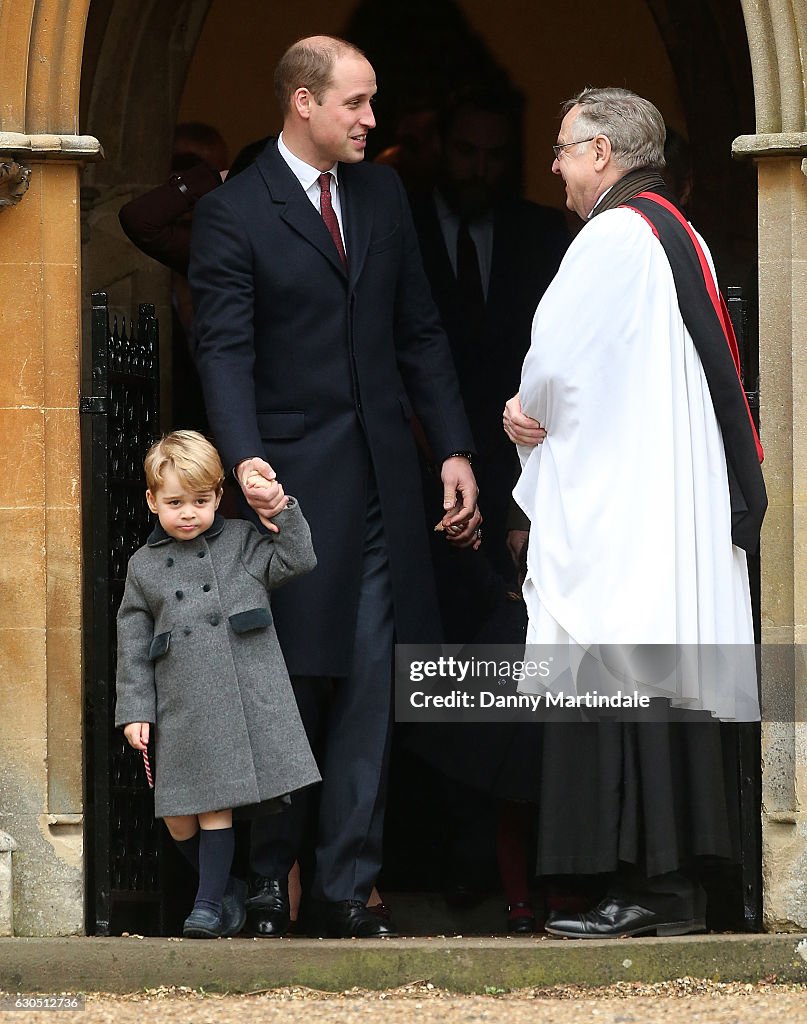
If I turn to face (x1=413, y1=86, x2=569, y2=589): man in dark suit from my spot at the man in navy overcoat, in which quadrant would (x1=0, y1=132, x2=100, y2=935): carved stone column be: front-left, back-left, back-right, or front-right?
back-left

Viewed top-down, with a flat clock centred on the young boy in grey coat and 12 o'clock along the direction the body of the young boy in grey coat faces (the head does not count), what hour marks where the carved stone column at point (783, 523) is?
The carved stone column is roughly at 9 o'clock from the young boy in grey coat.

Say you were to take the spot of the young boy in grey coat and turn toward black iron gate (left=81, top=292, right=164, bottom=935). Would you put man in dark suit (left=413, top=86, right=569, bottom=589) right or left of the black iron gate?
right

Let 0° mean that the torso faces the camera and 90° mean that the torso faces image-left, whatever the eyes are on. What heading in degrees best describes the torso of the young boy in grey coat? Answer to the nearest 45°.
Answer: approximately 0°

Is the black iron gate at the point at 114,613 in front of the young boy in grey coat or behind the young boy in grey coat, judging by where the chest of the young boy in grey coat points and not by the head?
behind

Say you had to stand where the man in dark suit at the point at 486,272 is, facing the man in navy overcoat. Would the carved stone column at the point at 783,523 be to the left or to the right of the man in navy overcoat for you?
left

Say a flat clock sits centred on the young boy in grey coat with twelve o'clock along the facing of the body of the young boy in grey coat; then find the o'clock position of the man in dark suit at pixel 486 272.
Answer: The man in dark suit is roughly at 7 o'clock from the young boy in grey coat.
